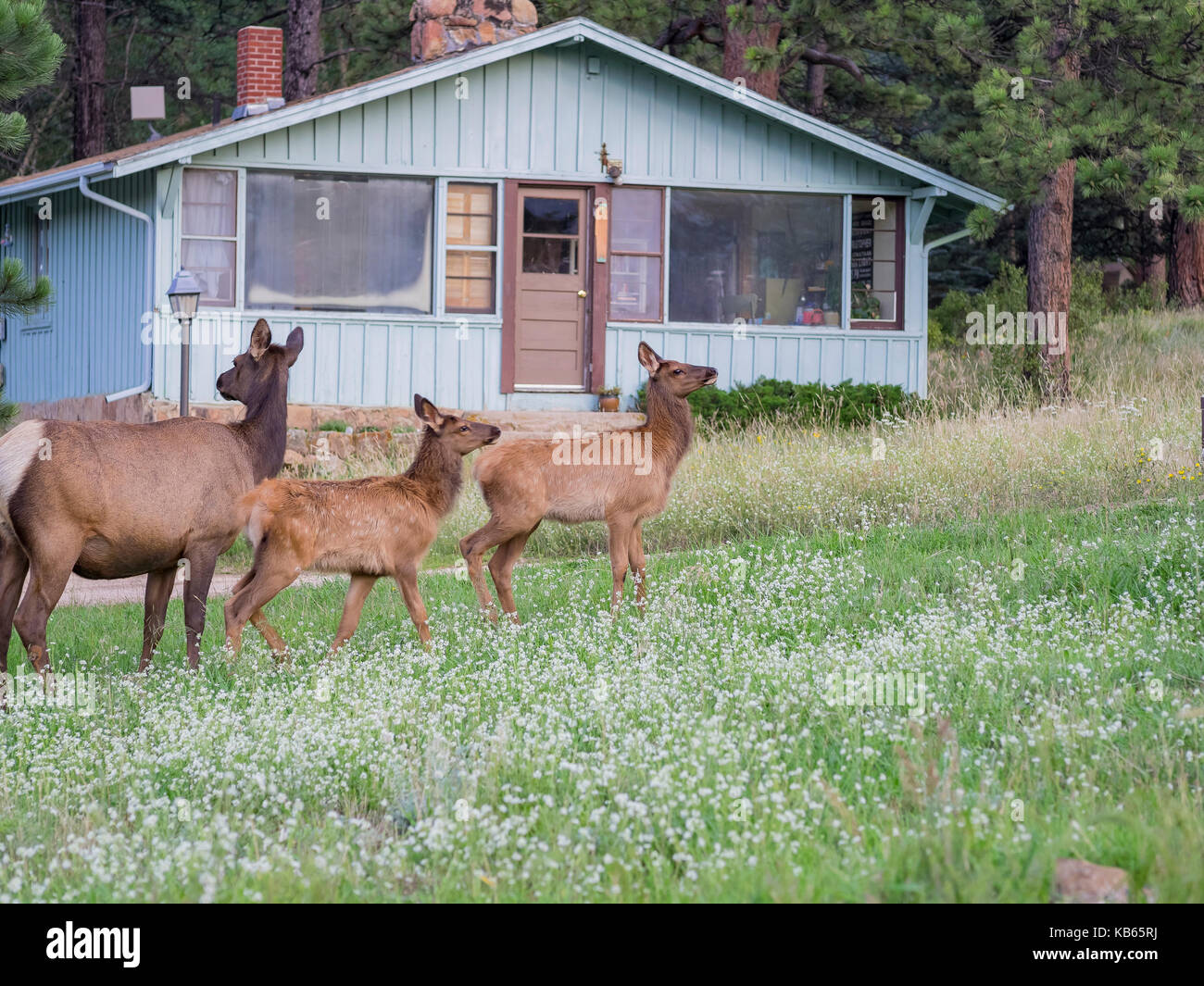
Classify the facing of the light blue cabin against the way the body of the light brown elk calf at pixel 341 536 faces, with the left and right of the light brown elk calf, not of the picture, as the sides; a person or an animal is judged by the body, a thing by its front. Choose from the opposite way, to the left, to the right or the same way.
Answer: to the right

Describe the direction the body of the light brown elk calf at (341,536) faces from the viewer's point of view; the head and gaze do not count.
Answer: to the viewer's right

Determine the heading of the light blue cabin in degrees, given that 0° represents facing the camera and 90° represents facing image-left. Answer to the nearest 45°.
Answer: approximately 0°

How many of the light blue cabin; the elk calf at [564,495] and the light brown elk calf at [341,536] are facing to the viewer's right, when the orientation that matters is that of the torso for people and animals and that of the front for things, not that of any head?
2

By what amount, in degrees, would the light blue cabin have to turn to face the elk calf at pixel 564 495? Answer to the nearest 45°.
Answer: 0° — it already faces it

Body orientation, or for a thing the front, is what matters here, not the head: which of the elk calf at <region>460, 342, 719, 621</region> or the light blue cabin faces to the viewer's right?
the elk calf

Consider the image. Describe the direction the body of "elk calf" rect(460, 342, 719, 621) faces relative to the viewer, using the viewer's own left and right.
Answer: facing to the right of the viewer
